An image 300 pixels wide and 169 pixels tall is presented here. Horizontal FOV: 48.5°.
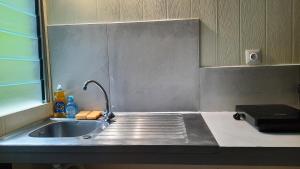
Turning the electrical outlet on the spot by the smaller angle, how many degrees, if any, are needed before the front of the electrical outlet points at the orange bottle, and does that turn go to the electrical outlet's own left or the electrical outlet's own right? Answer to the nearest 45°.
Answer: approximately 90° to the electrical outlet's own right

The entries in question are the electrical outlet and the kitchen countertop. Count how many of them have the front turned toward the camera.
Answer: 2

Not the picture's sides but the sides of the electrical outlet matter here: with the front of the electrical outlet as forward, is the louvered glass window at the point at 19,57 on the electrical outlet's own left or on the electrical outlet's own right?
on the electrical outlet's own right

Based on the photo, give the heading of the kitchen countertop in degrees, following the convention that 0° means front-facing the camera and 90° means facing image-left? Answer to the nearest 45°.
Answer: approximately 0°

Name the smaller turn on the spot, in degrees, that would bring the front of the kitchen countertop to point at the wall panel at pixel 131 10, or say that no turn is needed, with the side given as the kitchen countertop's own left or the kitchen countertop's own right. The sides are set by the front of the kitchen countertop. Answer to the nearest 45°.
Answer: approximately 180°
